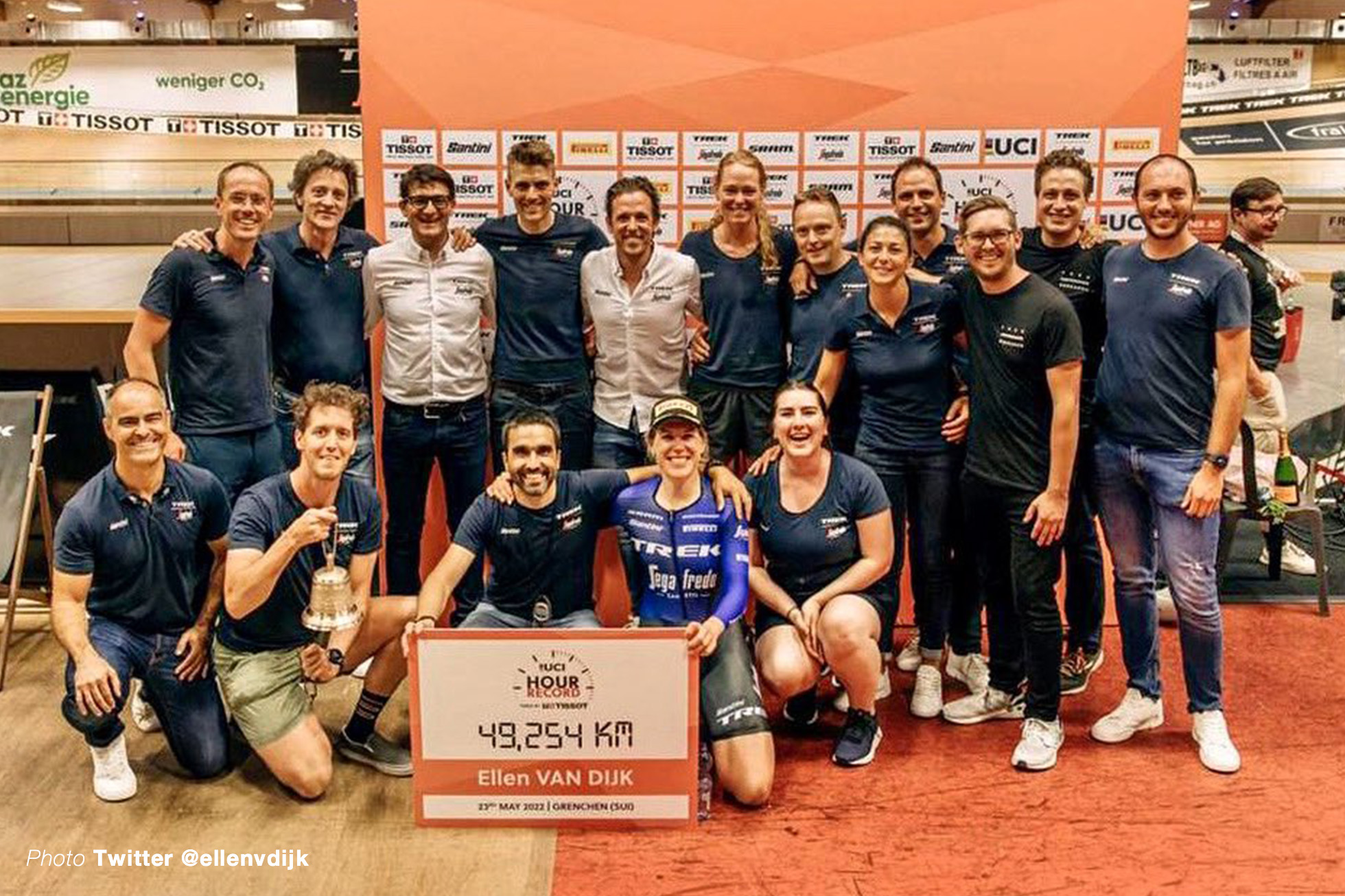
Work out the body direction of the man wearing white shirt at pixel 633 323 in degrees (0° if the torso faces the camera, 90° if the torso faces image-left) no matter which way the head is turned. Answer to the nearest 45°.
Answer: approximately 0°

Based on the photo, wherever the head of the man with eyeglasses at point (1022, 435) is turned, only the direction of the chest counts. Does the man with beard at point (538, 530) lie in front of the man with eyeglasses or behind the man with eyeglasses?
in front

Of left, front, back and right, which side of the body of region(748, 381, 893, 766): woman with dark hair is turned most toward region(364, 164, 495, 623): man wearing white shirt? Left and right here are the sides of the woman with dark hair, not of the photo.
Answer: right

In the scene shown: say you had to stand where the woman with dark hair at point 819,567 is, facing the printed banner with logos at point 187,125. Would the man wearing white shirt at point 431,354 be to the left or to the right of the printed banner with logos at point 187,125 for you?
left

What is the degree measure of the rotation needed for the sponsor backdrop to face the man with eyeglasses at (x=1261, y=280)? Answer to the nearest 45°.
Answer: approximately 90° to its left

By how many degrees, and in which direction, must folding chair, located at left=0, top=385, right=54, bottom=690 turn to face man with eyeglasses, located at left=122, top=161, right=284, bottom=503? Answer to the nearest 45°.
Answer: approximately 90° to its left

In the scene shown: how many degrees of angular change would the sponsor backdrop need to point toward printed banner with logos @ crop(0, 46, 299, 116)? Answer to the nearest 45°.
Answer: approximately 135° to its right

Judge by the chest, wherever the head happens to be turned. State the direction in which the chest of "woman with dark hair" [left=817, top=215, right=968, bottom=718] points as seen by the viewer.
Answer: toward the camera

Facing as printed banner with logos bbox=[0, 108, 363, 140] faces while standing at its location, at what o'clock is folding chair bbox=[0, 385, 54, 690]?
The folding chair is roughly at 12 o'clock from the printed banner with logos.

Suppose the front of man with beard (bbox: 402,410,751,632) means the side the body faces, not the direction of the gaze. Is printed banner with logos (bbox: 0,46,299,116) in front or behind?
behind

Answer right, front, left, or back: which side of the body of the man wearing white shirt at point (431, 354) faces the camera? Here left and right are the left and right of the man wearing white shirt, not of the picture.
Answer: front

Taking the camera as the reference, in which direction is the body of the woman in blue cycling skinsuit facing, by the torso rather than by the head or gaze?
toward the camera

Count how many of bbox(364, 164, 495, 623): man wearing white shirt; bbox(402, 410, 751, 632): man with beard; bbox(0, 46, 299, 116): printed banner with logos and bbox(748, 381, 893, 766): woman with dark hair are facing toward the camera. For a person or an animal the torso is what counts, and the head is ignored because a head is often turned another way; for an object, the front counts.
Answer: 4

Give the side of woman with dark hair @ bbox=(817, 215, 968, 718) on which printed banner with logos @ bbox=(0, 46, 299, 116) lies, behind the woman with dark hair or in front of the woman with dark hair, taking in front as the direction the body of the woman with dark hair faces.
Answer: behind
